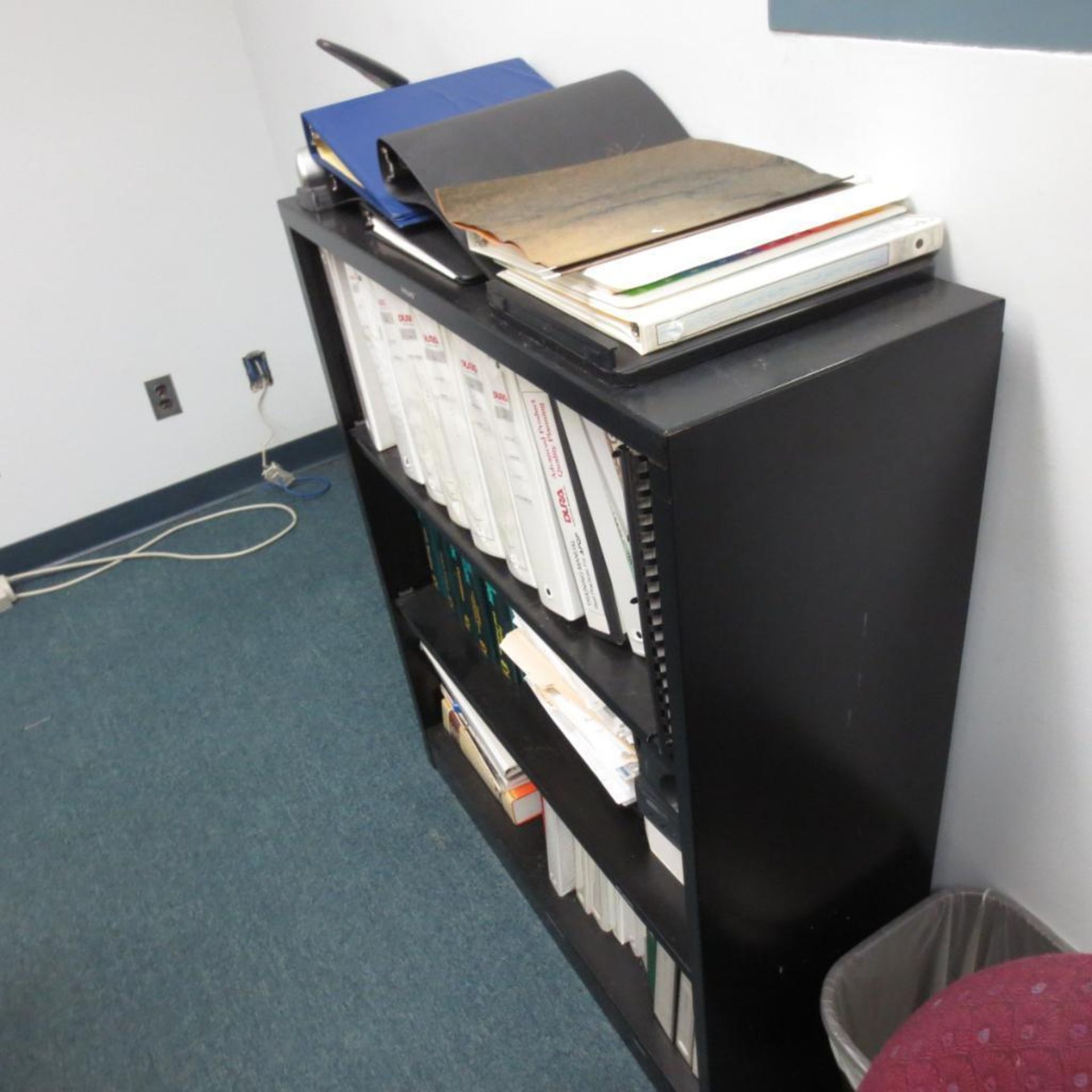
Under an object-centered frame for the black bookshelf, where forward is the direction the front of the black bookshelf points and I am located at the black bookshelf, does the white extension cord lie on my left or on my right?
on my right

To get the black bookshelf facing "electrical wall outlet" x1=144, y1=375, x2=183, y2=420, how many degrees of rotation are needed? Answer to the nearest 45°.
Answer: approximately 90° to its right

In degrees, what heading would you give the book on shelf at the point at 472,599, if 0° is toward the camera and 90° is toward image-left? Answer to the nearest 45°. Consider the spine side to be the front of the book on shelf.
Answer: approximately 45°

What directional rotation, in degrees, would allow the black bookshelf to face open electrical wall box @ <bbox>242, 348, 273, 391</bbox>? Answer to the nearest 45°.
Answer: approximately 90° to its right
